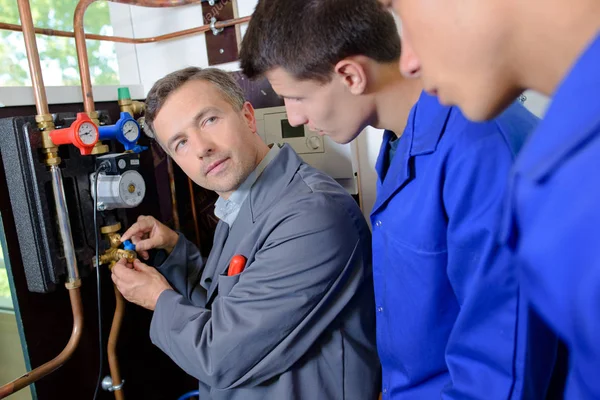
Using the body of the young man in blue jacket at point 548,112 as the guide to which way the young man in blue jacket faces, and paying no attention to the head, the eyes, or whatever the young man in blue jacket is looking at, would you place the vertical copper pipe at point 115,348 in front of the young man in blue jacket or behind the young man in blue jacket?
in front

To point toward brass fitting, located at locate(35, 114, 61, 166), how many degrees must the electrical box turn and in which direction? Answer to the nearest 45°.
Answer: approximately 45° to its right

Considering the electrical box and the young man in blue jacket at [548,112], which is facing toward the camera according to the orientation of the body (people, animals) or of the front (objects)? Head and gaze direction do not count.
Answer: the electrical box

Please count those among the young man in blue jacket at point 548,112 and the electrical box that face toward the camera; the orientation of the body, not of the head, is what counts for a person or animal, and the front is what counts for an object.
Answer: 1

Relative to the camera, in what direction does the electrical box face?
facing the viewer

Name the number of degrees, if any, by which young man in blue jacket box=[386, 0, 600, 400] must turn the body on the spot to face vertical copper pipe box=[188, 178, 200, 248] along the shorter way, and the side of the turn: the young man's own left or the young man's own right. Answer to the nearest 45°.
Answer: approximately 45° to the young man's own right

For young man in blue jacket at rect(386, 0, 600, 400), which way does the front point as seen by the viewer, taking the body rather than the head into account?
to the viewer's left

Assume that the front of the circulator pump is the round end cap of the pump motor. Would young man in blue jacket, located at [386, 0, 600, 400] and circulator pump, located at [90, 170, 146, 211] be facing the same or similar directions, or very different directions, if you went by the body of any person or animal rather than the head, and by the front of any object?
very different directions

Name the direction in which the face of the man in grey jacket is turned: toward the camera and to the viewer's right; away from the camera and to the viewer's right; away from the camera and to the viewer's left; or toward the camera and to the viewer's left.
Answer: toward the camera and to the viewer's right

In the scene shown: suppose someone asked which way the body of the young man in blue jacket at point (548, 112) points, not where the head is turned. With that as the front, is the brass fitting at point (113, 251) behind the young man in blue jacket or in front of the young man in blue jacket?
in front

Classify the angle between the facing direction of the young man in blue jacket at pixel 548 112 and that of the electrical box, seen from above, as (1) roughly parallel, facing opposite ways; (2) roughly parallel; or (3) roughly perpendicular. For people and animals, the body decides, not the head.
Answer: roughly perpendicular

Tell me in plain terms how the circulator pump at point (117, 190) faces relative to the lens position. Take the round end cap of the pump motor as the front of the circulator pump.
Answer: facing the viewer and to the right of the viewer
